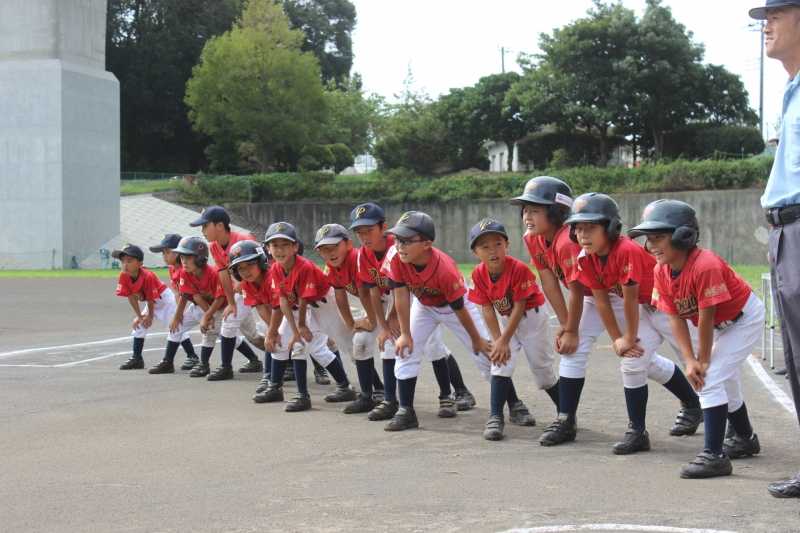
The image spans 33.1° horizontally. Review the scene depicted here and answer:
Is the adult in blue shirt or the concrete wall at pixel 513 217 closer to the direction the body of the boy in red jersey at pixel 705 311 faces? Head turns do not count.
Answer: the adult in blue shirt

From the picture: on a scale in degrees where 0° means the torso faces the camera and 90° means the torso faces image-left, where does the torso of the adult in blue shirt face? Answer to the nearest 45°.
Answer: approximately 90°

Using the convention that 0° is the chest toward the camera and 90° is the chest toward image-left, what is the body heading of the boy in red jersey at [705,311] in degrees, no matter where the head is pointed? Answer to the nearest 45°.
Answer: approximately 45°

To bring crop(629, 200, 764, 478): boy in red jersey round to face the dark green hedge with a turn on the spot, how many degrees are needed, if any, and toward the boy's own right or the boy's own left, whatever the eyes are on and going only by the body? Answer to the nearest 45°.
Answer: approximately 135° to the boy's own right

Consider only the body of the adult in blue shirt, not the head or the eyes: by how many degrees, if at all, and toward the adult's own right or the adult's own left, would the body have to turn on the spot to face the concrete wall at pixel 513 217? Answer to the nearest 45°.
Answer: approximately 90° to the adult's own right

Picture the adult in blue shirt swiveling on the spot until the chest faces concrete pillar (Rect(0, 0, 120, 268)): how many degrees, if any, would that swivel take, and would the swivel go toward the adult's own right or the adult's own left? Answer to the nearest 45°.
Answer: approximately 45° to the adult's own right

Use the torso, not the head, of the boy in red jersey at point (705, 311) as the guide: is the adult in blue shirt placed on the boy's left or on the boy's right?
on the boy's left

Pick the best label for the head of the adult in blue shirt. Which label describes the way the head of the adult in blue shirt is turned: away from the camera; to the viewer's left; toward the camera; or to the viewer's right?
to the viewer's left

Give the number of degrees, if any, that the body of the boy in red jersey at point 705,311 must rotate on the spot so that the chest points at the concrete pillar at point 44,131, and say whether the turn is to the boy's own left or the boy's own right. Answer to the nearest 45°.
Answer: approximately 90° to the boy's own right
